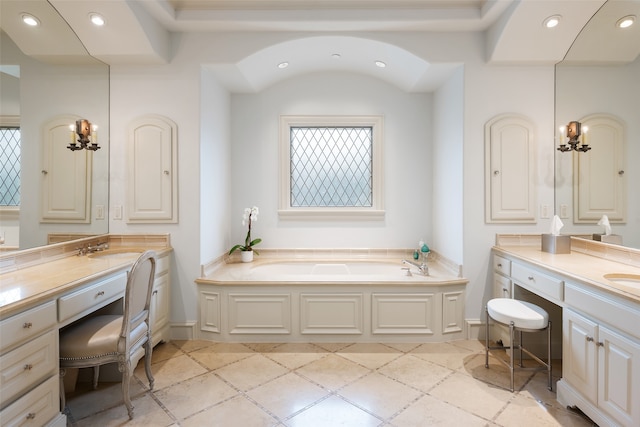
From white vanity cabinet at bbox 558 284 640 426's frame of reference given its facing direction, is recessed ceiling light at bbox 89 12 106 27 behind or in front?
in front

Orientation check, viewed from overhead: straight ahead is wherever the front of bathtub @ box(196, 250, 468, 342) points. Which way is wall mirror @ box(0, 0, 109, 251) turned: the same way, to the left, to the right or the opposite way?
to the left

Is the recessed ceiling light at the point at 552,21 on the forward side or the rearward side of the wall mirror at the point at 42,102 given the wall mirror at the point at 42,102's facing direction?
on the forward side

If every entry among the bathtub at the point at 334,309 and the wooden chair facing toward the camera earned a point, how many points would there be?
1

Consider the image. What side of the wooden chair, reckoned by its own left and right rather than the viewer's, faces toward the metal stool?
back

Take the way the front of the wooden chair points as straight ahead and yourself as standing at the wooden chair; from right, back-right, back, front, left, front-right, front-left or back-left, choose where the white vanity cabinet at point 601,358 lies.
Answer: back

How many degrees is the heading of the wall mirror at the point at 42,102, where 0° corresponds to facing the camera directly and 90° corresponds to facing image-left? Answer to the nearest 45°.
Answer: approximately 315°

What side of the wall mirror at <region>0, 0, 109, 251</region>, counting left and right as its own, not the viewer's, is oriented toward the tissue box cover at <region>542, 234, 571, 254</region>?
front

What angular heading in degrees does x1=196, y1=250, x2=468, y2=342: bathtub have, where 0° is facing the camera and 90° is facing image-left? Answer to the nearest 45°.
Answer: approximately 0°

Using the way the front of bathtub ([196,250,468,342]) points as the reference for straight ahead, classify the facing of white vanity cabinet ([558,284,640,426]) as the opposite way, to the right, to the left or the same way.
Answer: to the right

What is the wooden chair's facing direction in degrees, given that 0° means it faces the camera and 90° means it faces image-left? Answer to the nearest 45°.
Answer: approximately 135°

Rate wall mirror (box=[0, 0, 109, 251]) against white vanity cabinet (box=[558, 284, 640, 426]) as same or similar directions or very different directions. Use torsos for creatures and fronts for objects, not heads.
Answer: very different directions

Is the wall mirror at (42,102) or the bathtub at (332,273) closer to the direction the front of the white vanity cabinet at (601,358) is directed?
the wall mirror
